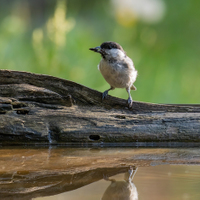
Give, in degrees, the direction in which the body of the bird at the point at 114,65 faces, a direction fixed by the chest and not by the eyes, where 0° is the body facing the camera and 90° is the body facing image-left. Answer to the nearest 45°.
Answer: approximately 45°
